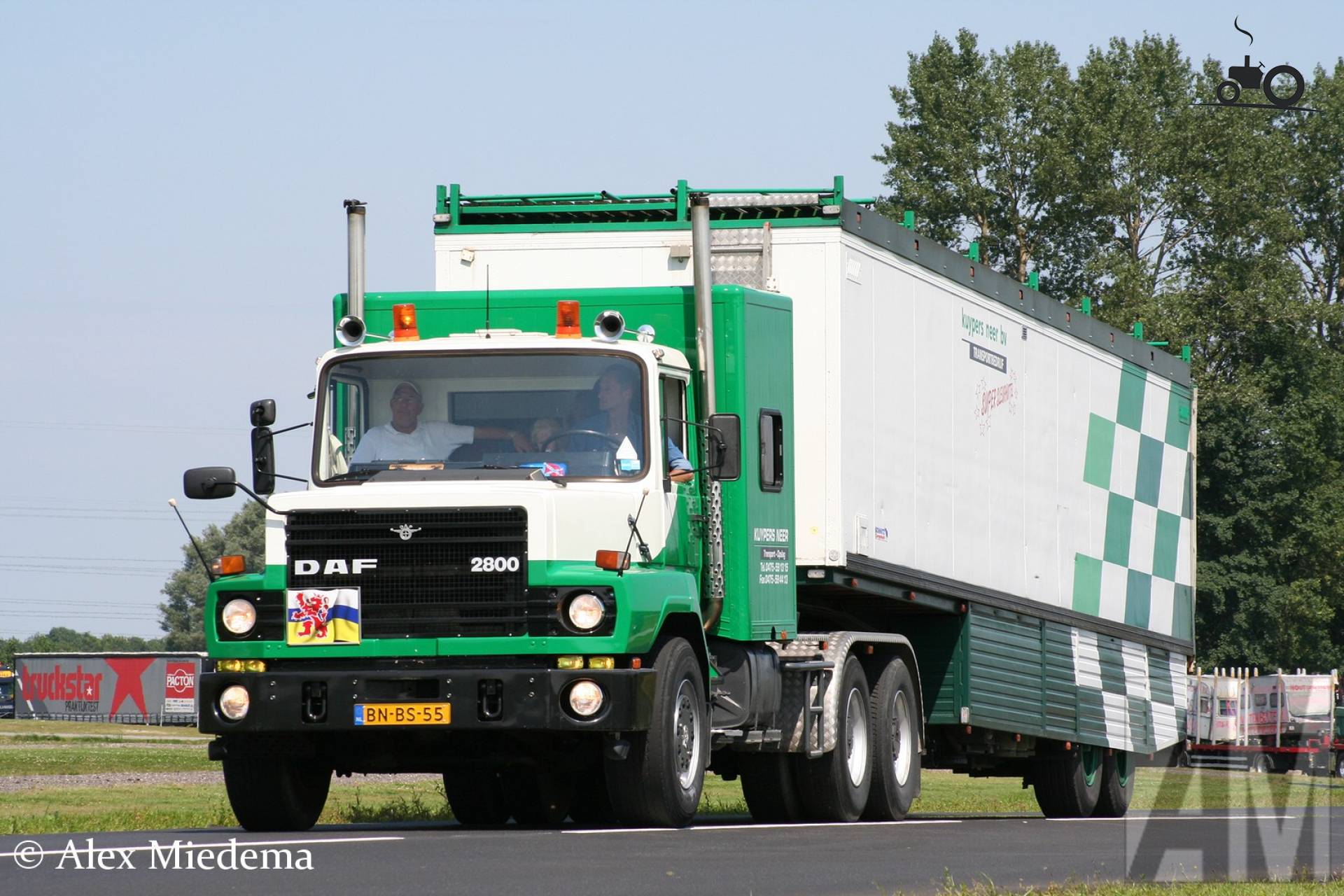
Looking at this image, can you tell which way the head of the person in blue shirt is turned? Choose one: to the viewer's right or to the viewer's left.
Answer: to the viewer's left

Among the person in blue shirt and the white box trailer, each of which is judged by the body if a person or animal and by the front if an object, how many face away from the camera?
0

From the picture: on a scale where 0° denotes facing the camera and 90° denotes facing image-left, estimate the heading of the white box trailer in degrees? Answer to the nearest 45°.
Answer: approximately 45°

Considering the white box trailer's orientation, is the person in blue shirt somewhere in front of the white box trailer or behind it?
in front

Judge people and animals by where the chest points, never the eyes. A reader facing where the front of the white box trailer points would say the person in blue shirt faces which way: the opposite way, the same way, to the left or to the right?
the same way

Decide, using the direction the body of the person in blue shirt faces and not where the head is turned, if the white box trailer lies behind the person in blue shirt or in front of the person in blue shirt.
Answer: behind
